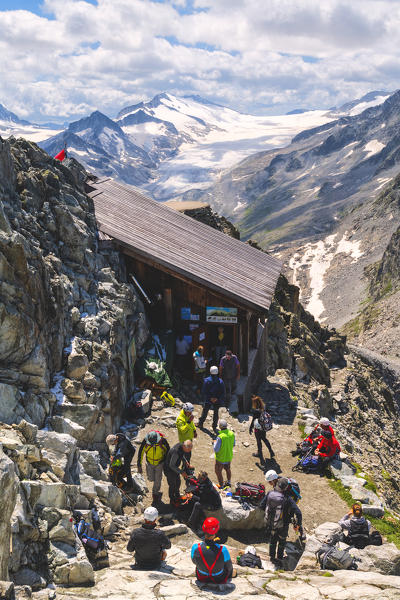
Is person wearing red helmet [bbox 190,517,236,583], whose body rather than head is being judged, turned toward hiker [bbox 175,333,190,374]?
yes

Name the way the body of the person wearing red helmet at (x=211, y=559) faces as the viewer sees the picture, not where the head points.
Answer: away from the camera

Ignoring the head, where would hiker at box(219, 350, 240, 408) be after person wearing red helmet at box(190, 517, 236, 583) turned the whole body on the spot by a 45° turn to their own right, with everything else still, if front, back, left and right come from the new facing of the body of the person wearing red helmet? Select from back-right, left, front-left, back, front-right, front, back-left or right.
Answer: front-left

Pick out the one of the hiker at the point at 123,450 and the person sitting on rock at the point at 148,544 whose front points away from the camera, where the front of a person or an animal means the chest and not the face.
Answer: the person sitting on rock

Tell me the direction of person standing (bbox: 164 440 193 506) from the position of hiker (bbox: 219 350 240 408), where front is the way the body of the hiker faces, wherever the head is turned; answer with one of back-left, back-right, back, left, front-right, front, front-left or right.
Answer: front

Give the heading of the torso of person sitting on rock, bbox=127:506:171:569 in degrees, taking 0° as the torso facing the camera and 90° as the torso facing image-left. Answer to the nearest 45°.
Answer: approximately 180°

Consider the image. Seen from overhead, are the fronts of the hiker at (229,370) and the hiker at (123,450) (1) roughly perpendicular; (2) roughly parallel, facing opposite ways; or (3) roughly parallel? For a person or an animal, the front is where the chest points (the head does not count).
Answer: roughly perpendicular

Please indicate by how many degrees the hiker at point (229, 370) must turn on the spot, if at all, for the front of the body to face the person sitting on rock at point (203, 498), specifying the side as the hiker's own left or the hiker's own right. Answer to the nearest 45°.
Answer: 0° — they already face them

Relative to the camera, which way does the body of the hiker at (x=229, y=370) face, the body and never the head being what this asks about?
toward the camera

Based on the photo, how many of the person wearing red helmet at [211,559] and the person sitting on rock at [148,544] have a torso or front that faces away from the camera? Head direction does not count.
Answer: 2

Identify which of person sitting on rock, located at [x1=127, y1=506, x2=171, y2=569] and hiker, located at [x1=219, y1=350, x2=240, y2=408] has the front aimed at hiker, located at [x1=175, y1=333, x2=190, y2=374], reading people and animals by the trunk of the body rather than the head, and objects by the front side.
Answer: the person sitting on rock

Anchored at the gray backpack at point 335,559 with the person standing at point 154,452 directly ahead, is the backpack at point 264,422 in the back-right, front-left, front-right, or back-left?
front-right
